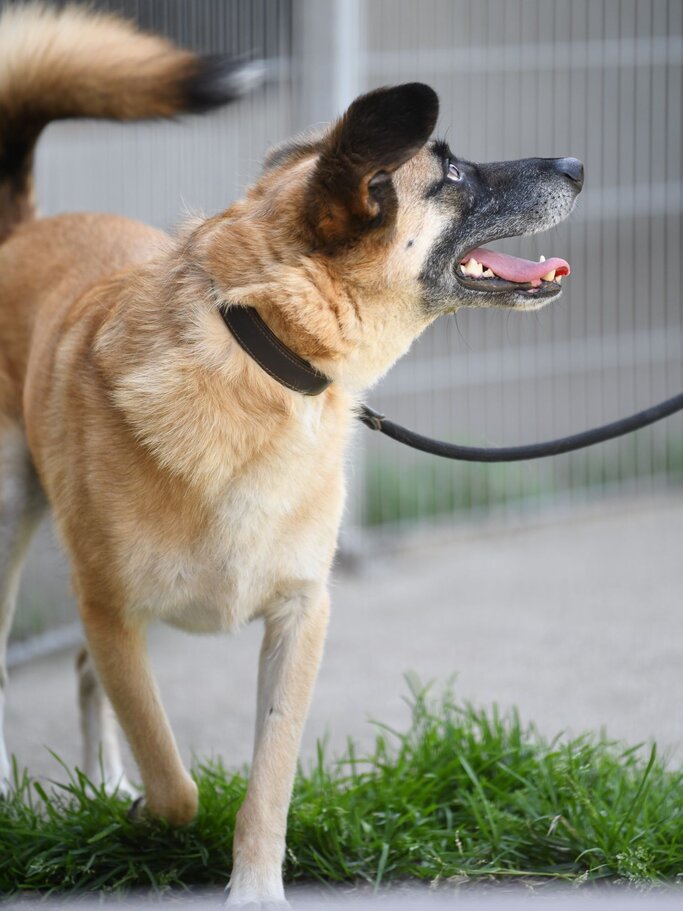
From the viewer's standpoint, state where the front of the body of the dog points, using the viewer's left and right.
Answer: facing the viewer and to the right of the viewer
